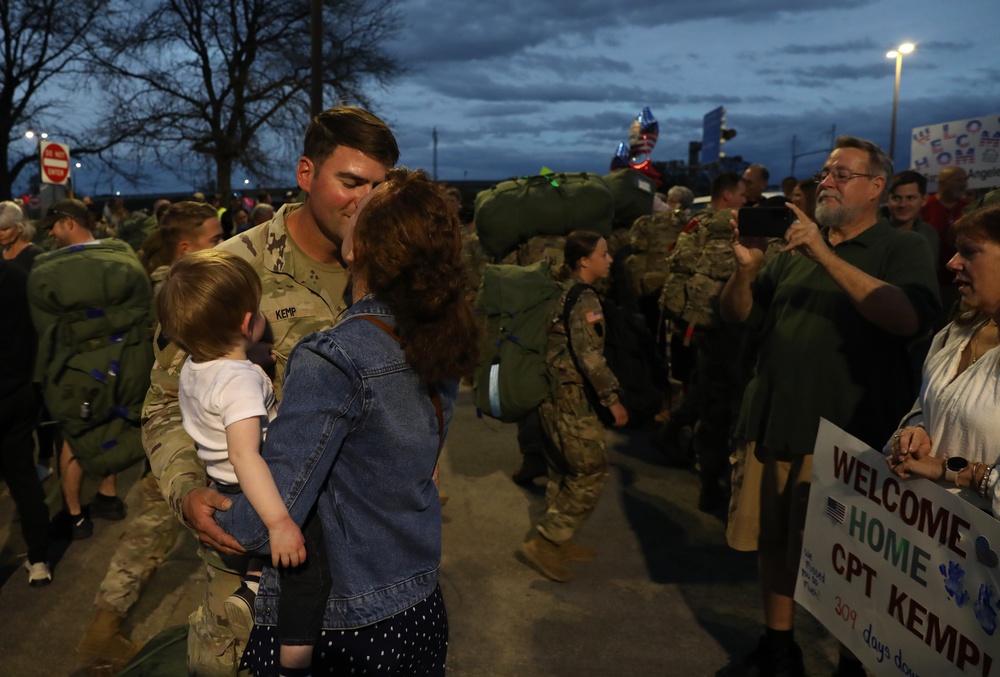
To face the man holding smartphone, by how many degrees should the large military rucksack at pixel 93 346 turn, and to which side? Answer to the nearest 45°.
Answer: approximately 45° to its left

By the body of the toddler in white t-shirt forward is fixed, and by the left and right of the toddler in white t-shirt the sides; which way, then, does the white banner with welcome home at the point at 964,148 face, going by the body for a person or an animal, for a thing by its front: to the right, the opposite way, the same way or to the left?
the opposite way

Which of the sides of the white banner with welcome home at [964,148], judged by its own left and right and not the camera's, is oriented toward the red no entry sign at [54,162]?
right

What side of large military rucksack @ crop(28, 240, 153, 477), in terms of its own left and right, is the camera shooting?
front

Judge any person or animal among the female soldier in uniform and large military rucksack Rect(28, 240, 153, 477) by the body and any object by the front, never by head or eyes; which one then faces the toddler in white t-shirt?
the large military rucksack

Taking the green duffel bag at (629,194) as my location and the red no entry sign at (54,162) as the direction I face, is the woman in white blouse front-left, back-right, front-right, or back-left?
back-left

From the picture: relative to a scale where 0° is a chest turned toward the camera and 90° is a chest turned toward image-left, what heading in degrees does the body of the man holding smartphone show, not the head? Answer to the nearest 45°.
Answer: approximately 45°

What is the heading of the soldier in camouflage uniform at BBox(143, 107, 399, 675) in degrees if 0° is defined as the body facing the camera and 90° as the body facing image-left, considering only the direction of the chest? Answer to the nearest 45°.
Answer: approximately 315°

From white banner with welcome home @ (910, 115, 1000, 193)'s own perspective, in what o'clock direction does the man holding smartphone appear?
The man holding smartphone is roughly at 12 o'clock from the white banner with welcome home.

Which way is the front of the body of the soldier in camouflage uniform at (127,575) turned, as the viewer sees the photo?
to the viewer's right

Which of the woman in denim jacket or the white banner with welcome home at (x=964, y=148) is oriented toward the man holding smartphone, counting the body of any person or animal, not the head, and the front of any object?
the white banner with welcome home

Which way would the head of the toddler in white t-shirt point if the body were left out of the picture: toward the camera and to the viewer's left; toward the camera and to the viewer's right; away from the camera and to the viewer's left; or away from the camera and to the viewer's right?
away from the camera and to the viewer's right

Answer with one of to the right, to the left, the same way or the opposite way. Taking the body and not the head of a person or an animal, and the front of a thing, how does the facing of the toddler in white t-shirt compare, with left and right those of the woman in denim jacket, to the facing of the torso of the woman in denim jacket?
to the right

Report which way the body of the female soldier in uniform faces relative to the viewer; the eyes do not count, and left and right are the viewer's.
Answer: facing to the right of the viewer

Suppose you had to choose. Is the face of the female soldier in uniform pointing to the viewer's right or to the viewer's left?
to the viewer's right
